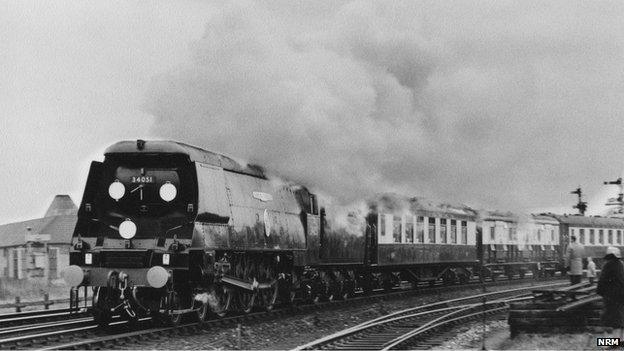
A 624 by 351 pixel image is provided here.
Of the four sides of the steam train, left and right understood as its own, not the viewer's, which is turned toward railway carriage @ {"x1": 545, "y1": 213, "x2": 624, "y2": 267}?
back

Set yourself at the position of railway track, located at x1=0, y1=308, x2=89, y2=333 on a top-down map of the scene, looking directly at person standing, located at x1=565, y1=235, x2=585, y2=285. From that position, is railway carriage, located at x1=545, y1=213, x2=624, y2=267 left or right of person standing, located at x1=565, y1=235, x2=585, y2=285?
left

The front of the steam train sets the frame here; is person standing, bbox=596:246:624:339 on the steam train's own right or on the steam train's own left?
on the steam train's own left

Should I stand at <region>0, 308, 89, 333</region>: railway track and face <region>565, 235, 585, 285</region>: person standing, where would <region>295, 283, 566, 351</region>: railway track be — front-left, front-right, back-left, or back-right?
front-right

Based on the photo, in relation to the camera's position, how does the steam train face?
facing the viewer and to the left of the viewer

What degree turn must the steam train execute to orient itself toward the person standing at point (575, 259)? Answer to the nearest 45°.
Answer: approximately 180°

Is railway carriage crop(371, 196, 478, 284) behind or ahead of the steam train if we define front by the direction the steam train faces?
behind

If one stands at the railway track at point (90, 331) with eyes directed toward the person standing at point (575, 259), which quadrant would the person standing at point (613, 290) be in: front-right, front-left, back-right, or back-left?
front-right

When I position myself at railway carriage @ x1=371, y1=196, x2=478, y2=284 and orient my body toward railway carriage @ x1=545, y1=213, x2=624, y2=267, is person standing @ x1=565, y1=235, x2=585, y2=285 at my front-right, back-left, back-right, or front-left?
back-right
